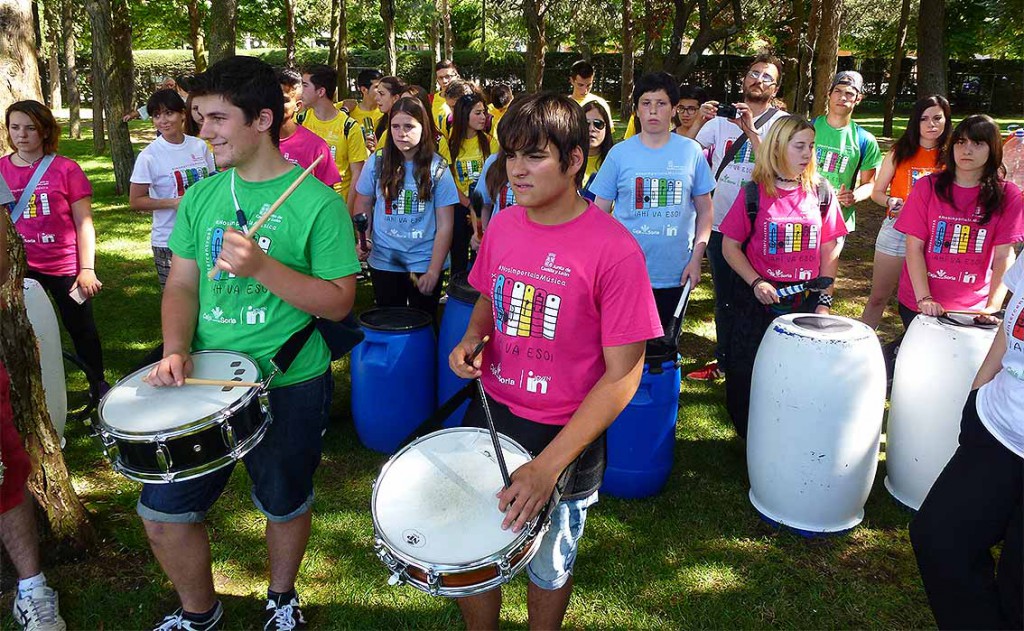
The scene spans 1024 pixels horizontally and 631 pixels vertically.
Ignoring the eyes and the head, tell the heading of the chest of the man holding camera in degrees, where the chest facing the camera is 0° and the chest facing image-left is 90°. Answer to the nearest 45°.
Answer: approximately 45°

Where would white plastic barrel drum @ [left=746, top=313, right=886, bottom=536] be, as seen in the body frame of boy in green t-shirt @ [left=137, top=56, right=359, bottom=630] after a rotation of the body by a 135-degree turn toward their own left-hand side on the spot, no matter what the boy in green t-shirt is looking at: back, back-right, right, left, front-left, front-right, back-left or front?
front

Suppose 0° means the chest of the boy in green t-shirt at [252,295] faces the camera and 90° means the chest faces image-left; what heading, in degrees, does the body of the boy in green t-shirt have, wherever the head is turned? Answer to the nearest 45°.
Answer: approximately 45°

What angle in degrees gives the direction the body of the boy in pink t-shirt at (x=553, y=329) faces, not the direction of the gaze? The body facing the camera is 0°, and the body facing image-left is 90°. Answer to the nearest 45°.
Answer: approximately 45°

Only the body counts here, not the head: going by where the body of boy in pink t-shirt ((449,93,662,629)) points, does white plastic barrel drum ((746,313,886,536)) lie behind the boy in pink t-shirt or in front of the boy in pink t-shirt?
behind

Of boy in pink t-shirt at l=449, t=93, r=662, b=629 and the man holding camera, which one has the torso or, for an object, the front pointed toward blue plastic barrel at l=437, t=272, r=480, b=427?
the man holding camera
